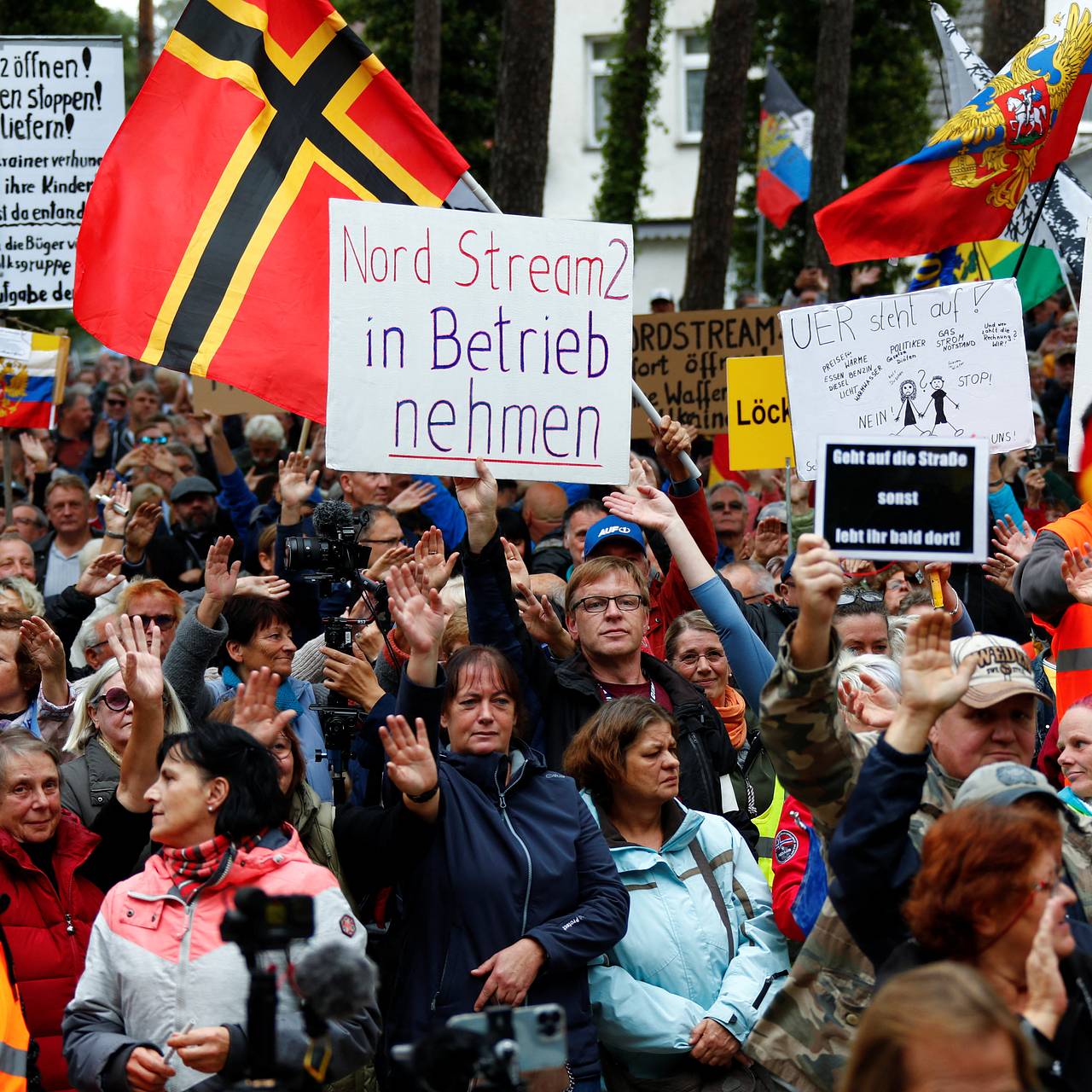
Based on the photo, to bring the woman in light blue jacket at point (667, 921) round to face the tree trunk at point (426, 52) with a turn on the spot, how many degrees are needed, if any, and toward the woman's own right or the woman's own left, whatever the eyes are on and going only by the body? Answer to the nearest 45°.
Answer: approximately 180°

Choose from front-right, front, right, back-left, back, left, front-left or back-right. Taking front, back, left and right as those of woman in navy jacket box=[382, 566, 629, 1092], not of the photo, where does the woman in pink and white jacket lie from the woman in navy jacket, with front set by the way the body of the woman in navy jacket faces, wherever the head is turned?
front-right

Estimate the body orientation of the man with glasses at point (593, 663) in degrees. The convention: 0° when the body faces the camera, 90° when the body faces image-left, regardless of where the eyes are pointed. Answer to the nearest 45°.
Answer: approximately 0°

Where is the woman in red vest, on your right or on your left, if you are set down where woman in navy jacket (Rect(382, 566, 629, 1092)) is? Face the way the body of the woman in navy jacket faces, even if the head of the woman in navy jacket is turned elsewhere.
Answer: on your right

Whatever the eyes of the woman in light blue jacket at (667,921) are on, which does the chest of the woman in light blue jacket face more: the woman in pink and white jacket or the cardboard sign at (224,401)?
the woman in pink and white jacket

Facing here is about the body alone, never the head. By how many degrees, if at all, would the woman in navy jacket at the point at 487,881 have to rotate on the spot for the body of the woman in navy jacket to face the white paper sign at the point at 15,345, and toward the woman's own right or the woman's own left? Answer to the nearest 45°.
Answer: approximately 135° to the woman's own right

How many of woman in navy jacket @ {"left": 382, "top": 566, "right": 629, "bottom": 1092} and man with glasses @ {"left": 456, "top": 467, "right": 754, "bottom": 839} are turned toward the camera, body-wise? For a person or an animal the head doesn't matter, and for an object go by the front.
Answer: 2

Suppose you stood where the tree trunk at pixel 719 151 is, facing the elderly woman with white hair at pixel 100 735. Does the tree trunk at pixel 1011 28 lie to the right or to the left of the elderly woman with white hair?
left

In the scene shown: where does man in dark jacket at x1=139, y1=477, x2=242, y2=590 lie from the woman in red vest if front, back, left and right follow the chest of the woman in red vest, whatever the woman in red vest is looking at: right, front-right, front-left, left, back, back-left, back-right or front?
back-left

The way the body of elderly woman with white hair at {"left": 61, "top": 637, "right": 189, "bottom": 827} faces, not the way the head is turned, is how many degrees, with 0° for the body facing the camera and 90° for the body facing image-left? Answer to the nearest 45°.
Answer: approximately 315°
